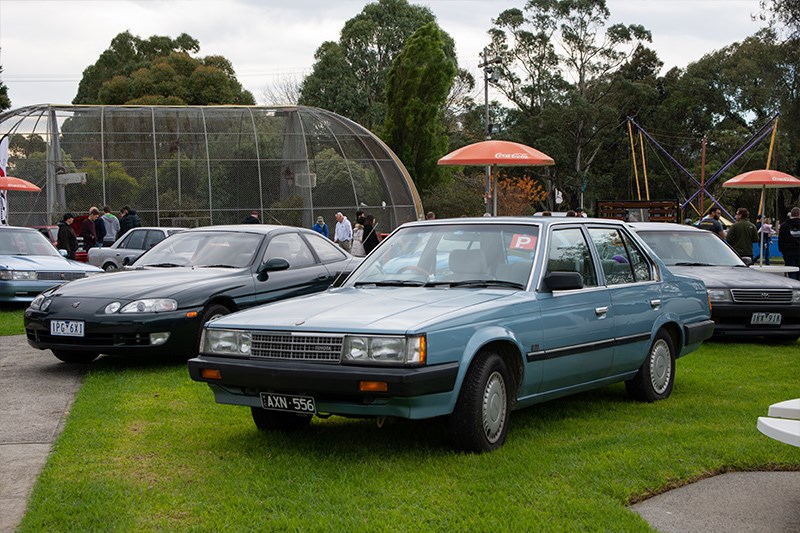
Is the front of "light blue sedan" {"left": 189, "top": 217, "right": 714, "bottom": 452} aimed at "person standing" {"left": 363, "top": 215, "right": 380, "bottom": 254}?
no

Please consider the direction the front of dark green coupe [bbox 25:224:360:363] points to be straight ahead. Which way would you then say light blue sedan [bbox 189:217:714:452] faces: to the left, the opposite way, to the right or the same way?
the same way

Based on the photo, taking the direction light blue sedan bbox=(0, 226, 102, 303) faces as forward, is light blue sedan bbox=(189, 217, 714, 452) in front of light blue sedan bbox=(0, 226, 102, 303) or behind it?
in front

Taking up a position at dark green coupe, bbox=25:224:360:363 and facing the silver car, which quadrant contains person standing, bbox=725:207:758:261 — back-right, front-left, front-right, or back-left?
front-right

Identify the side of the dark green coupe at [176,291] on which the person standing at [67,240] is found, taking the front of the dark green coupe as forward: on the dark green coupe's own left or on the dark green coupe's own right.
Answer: on the dark green coupe's own right

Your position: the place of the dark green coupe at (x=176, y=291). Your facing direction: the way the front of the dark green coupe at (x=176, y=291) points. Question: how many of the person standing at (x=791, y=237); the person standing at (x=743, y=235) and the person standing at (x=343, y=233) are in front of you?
0

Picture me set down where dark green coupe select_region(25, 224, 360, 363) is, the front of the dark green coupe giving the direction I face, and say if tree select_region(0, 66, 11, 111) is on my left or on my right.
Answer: on my right

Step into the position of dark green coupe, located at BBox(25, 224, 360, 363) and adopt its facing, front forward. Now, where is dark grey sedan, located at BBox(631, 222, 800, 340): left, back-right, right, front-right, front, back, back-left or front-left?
back-left

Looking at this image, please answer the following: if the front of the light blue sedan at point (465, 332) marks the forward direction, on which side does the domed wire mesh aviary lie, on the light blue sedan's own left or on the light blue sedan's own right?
on the light blue sedan's own right

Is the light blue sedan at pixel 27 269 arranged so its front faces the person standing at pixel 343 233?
no

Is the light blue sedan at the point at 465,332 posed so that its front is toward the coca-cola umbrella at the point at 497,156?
no

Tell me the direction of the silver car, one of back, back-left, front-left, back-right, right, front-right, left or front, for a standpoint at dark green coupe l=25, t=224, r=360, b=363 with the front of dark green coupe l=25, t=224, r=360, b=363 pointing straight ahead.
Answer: back-right

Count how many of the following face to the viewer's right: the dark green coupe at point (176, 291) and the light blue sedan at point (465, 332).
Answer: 0

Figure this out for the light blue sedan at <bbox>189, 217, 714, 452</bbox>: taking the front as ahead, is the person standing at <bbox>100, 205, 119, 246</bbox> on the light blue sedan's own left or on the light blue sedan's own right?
on the light blue sedan's own right

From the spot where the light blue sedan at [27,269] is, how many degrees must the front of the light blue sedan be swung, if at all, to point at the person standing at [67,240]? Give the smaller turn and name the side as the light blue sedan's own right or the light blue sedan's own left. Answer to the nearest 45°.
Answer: approximately 135° to the light blue sedan's own left
